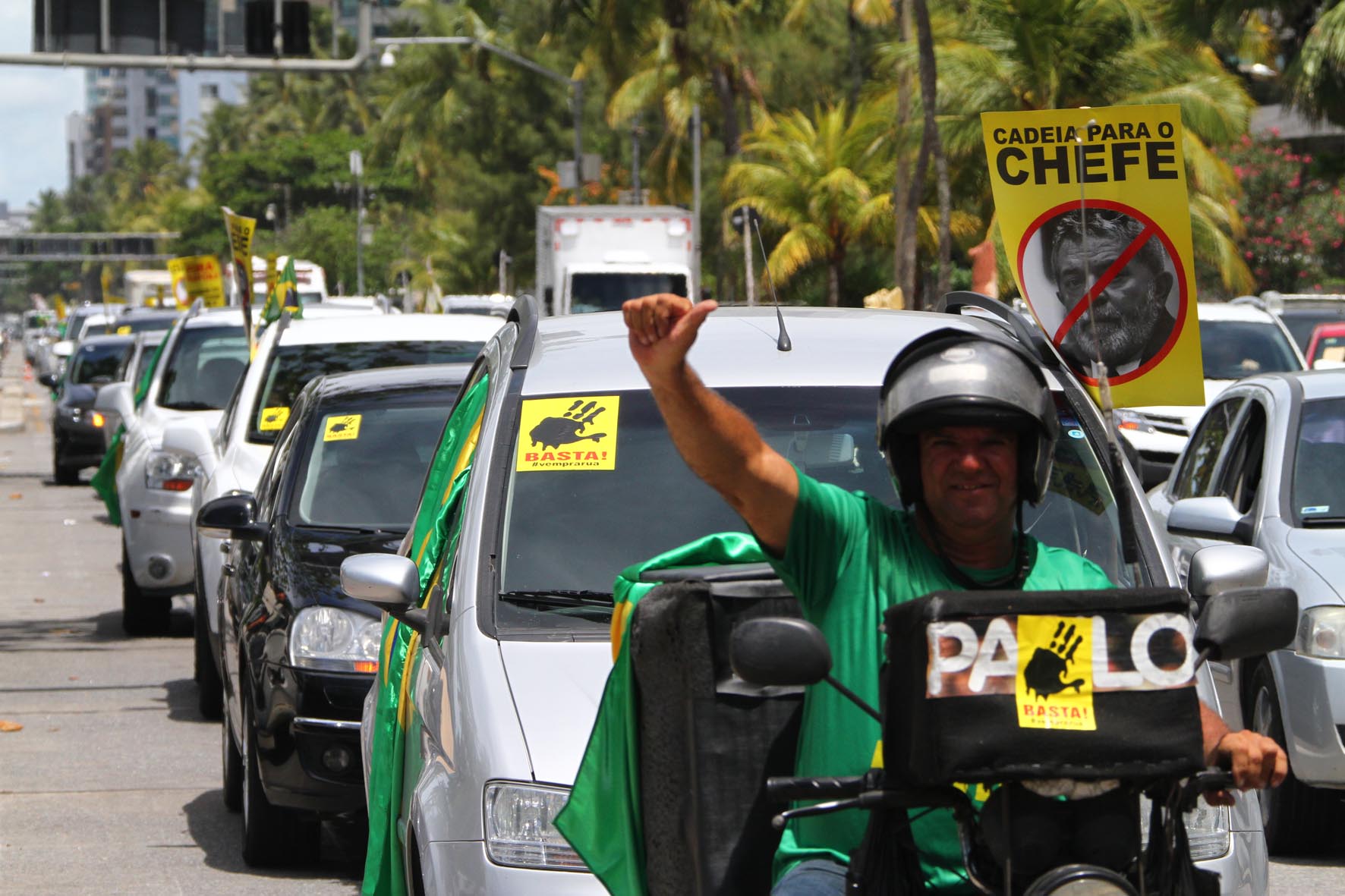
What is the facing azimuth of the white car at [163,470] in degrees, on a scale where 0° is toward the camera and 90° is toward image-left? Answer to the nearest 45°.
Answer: approximately 0°

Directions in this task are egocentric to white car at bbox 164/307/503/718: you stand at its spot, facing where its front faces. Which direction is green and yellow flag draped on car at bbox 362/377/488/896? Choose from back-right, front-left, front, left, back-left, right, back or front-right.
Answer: front

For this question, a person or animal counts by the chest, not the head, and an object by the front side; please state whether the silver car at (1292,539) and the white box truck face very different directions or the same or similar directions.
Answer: same or similar directions

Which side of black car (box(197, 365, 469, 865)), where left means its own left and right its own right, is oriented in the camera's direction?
front

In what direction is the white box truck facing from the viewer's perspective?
toward the camera

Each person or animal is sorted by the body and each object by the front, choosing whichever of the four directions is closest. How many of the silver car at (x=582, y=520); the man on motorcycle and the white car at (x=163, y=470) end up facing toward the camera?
3

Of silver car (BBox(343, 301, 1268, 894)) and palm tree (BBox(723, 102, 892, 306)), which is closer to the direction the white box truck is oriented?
the silver car

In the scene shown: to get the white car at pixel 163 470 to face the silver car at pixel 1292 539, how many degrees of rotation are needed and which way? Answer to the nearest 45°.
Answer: approximately 45° to its left

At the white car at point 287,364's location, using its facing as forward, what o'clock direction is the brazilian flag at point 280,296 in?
The brazilian flag is roughly at 6 o'clock from the white car.

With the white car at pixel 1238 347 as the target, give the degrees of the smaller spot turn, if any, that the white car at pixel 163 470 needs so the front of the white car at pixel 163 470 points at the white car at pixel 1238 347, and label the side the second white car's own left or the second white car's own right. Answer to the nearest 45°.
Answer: approximately 90° to the second white car's own left

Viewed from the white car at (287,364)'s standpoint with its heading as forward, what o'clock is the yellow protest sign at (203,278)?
The yellow protest sign is roughly at 6 o'clock from the white car.

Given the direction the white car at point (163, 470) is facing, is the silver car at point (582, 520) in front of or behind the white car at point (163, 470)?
in front

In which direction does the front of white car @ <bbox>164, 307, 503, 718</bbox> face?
toward the camera

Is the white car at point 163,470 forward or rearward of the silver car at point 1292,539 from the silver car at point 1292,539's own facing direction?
rearward
